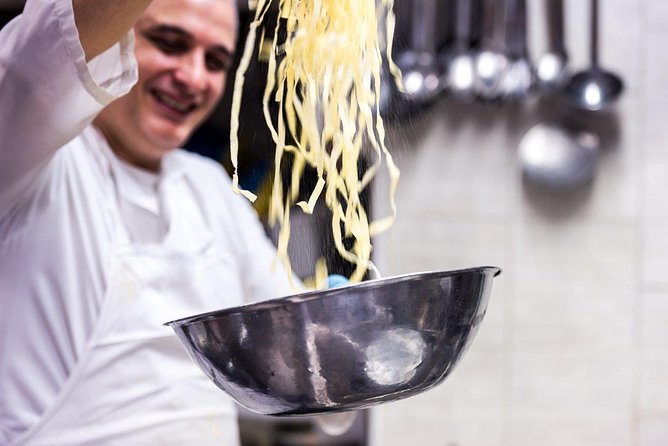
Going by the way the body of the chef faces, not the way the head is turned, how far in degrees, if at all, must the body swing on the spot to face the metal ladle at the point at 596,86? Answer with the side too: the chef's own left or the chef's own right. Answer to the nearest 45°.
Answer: approximately 90° to the chef's own left

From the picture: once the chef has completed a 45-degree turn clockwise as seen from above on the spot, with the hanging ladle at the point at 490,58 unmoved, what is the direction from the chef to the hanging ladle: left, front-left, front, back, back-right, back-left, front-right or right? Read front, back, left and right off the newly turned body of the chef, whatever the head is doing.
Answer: back-left

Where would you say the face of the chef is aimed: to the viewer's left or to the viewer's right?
to the viewer's right

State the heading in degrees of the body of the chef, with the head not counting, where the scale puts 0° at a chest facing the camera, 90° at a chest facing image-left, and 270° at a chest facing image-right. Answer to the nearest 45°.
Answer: approximately 315°

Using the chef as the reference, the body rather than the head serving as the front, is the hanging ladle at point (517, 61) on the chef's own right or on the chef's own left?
on the chef's own left

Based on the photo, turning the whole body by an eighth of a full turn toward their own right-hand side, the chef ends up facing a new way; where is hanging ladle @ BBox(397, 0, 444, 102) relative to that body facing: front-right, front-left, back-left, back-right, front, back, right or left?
back-left

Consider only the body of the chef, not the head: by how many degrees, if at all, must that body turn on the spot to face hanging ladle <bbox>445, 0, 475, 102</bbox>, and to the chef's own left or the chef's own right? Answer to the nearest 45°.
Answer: approximately 90° to the chef's own left
